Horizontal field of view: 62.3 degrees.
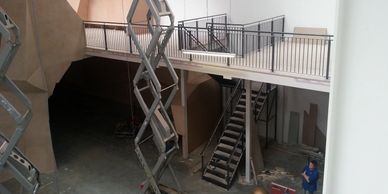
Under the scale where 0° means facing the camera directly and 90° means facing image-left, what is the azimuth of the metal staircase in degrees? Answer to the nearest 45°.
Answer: approximately 45°

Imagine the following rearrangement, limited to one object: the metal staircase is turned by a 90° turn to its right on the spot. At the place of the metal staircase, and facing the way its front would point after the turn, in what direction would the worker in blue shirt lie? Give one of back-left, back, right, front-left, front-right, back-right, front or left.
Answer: back

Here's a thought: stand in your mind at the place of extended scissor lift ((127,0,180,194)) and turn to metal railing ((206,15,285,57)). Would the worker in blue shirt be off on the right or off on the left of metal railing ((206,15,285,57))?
right

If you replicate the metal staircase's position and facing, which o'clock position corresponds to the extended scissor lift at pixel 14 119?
The extended scissor lift is roughly at 12 o'clock from the metal staircase.

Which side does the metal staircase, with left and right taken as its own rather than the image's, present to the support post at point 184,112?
right

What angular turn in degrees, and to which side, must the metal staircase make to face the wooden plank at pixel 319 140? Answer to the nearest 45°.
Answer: approximately 180°

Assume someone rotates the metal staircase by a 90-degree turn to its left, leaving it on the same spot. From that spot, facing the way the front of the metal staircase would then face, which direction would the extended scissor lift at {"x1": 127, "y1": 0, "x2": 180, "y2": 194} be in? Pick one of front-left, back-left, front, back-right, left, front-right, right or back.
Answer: right

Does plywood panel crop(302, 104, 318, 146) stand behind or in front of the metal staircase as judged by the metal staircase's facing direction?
behind
